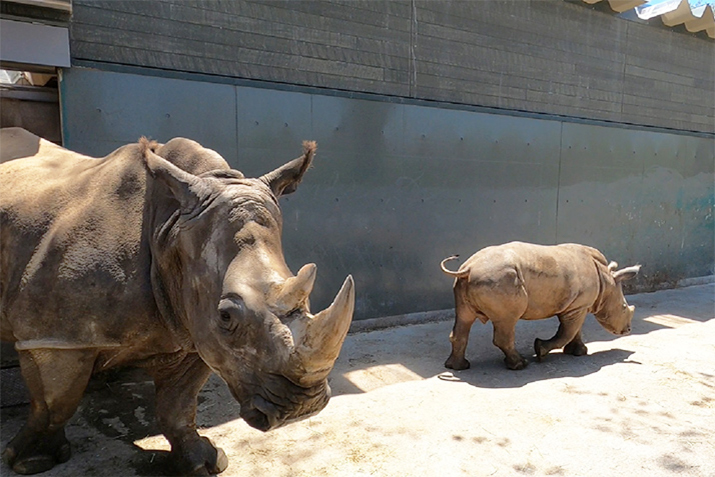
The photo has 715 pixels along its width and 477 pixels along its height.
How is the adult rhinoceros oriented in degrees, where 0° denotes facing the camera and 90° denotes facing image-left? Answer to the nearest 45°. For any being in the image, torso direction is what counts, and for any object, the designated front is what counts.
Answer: approximately 315°

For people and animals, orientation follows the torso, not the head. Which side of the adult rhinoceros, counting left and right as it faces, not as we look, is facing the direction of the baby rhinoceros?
left
